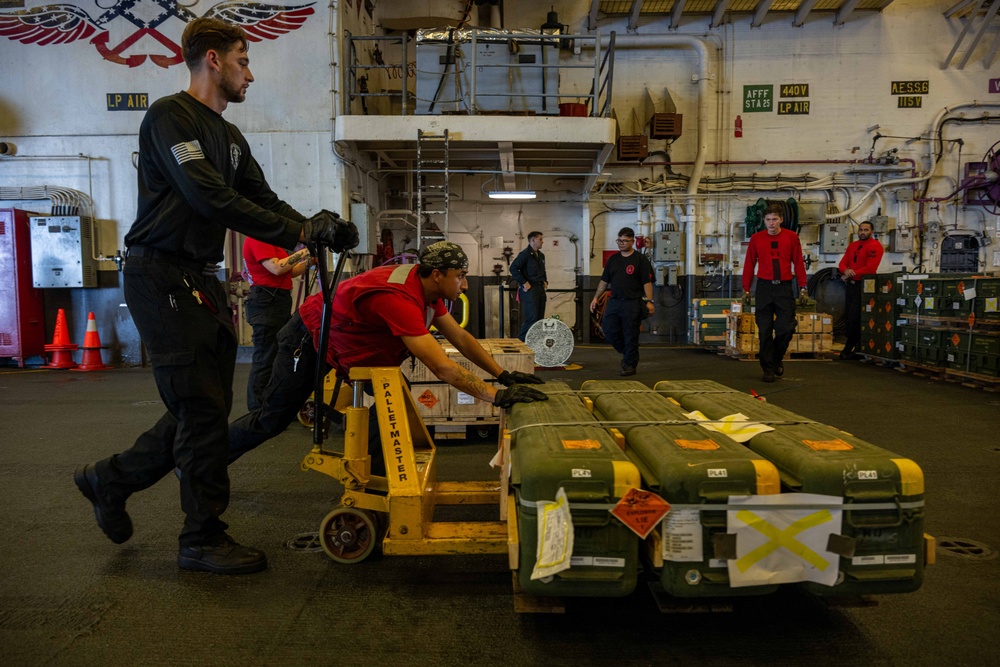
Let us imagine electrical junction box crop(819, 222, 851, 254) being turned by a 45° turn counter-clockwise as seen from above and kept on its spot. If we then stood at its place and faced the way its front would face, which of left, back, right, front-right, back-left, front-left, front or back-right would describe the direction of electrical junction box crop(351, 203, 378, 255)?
right

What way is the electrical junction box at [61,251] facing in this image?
toward the camera

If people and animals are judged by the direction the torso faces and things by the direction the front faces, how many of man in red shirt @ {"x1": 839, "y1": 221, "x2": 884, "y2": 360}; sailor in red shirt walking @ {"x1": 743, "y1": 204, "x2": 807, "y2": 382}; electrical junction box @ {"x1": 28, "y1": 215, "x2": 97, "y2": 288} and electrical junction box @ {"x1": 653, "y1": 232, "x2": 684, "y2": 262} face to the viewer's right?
0

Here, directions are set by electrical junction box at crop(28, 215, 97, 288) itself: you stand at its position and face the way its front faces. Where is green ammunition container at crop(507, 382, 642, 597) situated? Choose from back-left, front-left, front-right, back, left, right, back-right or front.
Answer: front

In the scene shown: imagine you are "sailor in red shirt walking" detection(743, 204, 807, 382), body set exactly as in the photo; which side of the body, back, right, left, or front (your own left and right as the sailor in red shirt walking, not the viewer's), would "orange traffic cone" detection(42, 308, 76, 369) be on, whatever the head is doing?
right

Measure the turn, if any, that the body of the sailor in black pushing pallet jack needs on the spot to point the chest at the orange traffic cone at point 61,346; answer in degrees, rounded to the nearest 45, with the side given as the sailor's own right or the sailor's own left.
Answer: approximately 90° to the sailor's own left

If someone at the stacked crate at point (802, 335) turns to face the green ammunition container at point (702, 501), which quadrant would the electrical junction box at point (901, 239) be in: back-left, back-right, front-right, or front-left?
back-left

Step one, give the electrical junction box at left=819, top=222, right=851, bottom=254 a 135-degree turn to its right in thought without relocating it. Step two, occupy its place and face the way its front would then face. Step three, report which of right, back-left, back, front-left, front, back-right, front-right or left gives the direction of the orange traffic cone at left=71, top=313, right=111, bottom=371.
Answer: left

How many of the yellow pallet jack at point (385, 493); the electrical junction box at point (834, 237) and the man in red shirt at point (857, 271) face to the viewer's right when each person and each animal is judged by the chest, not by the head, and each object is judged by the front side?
1

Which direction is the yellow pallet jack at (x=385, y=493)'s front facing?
to the viewer's right

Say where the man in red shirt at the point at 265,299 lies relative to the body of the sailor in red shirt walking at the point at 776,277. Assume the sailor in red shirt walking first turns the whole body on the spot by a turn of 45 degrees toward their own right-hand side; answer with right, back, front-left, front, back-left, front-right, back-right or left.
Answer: front
